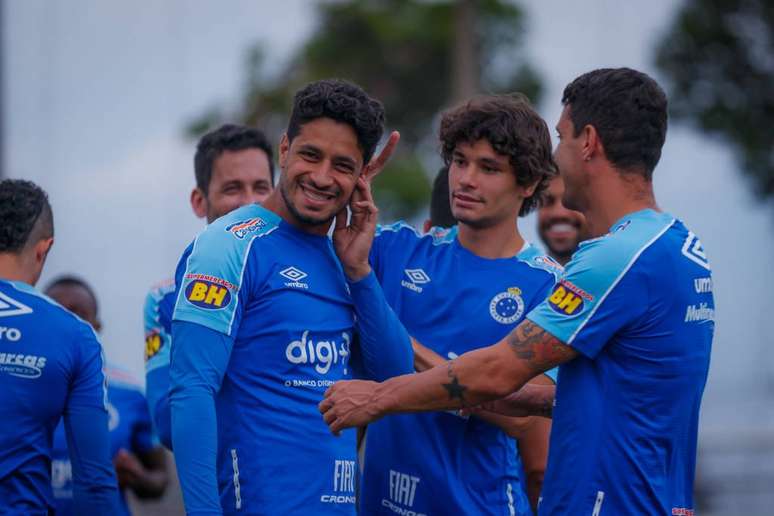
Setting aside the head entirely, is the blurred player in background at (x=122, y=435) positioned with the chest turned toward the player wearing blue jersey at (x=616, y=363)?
no

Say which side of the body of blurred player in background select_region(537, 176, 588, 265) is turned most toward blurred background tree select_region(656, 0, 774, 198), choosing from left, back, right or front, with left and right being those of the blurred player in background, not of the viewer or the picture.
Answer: back

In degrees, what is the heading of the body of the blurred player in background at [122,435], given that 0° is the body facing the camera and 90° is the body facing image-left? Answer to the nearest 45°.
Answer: approximately 45°

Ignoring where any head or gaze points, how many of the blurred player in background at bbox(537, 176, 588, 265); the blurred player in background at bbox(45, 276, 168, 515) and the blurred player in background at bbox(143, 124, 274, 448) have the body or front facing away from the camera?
0

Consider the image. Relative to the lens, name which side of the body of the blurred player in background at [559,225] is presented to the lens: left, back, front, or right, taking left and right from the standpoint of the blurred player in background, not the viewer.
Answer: front

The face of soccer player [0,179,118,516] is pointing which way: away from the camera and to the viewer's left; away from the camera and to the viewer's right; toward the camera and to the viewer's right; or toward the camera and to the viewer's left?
away from the camera and to the viewer's right

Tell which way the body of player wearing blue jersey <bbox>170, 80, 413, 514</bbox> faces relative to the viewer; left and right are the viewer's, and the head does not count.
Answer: facing the viewer and to the right of the viewer

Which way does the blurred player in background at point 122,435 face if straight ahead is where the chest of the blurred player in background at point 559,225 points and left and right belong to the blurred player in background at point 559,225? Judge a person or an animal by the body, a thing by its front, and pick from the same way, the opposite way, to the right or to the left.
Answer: the same way

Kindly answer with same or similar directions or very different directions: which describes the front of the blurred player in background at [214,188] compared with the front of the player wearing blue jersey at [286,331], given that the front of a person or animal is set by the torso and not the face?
same or similar directions

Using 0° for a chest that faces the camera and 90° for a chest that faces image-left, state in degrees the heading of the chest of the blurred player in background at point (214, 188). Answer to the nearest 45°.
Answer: approximately 315°

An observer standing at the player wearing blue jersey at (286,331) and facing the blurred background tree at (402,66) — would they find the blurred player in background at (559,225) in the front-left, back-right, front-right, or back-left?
front-right

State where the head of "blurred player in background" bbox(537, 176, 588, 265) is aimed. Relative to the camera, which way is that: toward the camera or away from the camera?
toward the camera

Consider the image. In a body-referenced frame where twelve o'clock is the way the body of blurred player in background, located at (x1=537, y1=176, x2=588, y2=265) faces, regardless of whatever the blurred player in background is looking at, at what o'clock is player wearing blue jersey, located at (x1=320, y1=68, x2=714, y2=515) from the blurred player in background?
The player wearing blue jersey is roughly at 12 o'clock from the blurred player in background.

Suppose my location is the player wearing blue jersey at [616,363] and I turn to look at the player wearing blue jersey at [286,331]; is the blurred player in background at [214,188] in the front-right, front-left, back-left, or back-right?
front-right

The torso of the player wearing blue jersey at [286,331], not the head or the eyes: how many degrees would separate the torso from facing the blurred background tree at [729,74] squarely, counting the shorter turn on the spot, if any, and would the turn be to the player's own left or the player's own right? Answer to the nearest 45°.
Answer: approximately 90° to the player's own left

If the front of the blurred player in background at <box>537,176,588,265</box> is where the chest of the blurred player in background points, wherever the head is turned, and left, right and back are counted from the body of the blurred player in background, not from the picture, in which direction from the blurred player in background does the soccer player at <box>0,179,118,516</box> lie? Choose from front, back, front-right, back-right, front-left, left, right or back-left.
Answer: front-right

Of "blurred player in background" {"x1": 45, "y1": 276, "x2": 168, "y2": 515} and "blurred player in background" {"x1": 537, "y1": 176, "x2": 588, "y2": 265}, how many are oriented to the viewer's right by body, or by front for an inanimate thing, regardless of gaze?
0

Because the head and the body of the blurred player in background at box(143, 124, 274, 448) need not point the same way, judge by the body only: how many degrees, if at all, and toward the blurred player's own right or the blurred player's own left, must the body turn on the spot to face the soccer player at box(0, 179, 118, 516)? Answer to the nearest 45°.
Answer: approximately 90° to the blurred player's own right
